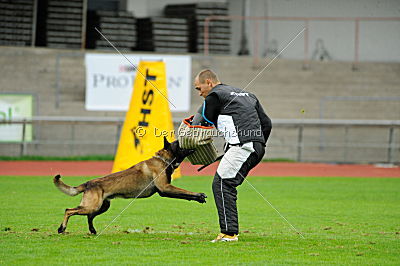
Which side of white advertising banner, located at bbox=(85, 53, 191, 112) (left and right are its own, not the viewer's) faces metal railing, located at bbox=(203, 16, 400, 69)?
left

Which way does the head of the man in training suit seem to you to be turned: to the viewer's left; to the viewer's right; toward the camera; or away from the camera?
to the viewer's left

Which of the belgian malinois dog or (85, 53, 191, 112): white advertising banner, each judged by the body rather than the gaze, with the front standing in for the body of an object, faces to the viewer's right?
the belgian malinois dog

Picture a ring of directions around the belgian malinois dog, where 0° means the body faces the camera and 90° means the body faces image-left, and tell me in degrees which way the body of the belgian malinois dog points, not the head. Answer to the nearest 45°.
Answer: approximately 270°

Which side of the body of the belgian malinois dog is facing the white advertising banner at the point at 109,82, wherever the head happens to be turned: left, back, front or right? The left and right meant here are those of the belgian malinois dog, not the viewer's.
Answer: left

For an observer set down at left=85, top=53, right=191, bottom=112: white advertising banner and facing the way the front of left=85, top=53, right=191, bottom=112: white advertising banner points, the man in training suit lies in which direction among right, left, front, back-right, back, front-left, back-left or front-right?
front

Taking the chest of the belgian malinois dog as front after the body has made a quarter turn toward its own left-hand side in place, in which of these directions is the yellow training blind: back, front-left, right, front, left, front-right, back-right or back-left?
front

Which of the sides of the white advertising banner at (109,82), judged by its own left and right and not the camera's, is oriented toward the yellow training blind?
front

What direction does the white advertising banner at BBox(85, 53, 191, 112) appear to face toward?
toward the camera

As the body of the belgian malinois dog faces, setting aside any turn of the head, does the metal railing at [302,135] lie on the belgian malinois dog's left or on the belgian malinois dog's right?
on the belgian malinois dog's left

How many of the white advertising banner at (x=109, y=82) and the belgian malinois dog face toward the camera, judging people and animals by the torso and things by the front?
1

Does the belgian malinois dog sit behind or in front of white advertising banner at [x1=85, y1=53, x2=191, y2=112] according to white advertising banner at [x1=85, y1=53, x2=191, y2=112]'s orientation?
in front
